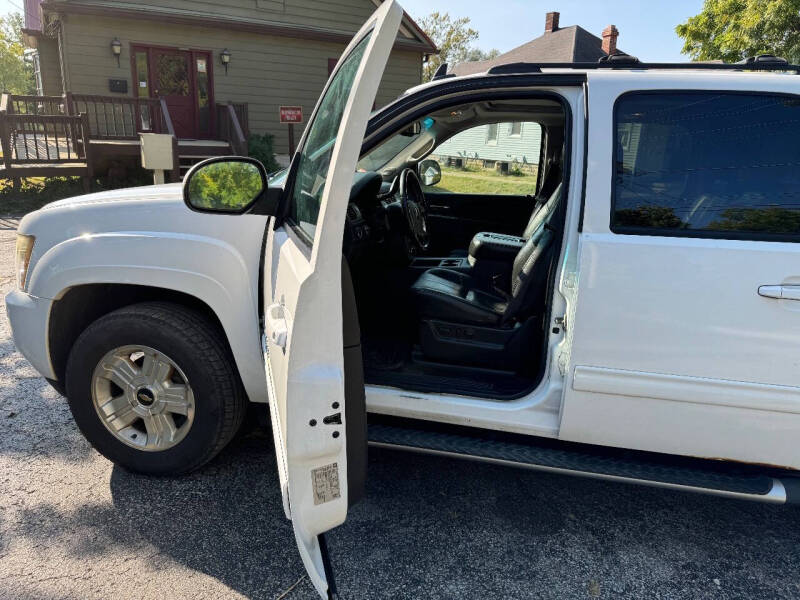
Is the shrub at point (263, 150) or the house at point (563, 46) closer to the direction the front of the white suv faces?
the shrub

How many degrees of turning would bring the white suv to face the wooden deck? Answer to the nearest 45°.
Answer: approximately 45° to its right

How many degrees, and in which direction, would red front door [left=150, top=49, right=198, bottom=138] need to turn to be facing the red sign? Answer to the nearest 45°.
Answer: approximately 45° to its left

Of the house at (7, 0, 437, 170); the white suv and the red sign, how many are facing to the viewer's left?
1

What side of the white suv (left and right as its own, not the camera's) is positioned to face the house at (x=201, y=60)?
right

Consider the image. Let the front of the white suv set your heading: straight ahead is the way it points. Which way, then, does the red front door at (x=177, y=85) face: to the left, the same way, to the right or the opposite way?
to the left

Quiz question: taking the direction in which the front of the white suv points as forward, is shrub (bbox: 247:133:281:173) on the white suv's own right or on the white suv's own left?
on the white suv's own right

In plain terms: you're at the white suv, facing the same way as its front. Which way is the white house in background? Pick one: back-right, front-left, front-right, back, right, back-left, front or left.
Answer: right

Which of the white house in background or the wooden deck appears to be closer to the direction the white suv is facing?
the wooden deck

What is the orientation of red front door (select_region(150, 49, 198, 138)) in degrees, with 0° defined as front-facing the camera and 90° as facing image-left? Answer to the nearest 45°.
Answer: approximately 0°

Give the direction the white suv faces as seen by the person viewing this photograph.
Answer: facing to the left of the viewer

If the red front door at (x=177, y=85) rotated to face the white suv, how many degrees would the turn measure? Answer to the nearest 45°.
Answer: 0° — it already faces it
